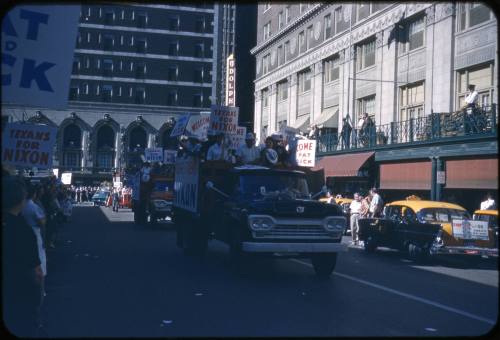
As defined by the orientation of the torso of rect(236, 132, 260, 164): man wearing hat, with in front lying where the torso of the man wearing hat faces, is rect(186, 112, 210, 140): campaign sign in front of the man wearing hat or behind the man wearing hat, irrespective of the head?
behind

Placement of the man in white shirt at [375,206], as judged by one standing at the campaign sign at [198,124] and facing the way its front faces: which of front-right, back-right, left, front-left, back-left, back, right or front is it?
left

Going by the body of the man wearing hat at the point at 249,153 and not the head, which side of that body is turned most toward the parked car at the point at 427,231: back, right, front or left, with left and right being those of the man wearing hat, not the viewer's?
left

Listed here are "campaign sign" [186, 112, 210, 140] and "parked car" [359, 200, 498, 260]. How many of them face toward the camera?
1

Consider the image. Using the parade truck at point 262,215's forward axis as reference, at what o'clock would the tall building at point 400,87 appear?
The tall building is roughly at 8 o'clock from the parade truck.

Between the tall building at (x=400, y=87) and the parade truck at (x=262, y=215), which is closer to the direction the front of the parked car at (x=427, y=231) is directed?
the tall building

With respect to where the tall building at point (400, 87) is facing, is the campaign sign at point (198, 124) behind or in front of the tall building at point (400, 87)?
in front

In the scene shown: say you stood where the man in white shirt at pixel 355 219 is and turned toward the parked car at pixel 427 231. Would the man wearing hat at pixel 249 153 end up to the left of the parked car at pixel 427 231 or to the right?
right

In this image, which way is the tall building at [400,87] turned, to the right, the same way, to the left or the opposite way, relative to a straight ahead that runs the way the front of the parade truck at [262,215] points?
to the right

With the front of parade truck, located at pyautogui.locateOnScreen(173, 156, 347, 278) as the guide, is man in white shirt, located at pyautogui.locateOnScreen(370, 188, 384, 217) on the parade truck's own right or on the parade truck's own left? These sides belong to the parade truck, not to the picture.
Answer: on the parade truck's own left

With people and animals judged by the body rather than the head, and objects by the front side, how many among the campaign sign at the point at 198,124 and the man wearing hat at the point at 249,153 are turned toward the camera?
2

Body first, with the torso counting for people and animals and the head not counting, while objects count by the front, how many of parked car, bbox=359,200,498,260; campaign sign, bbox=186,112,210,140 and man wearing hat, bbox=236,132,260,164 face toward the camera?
2

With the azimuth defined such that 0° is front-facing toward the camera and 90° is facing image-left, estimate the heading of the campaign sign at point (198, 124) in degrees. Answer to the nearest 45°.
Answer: approximately 0°
